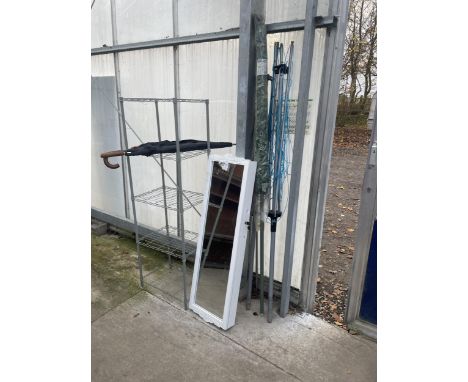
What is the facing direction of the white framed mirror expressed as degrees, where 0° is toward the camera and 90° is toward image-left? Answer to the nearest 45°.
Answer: approximately 45°

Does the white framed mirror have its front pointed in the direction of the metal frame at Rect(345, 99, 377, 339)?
no

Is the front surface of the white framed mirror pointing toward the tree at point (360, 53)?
no

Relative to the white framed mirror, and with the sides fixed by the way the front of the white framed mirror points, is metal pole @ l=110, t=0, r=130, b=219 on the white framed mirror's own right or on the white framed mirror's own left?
on the white framed mirror's own right
